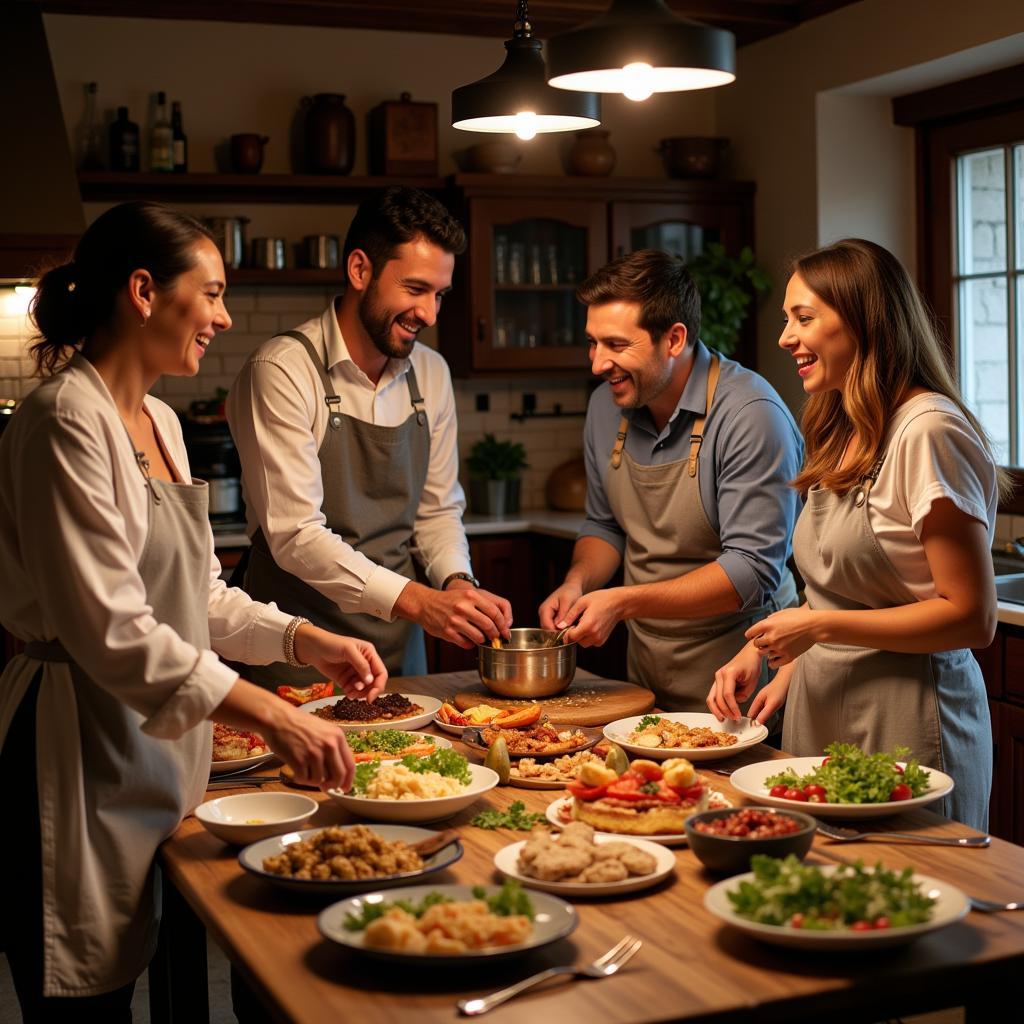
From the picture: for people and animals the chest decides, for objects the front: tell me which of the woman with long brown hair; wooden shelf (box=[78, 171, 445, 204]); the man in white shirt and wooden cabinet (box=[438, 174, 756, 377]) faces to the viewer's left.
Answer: the woman with long brown hair

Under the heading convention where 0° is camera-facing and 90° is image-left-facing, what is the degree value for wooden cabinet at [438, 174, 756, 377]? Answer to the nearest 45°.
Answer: approximately 0°

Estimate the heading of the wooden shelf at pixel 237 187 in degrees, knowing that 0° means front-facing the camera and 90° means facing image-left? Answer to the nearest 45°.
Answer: approximately 0°

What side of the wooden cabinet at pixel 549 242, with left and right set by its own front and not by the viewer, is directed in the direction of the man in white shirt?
front

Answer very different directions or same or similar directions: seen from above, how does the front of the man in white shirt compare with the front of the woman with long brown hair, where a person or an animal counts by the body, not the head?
very different directions

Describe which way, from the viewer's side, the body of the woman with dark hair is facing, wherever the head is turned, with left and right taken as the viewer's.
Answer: facing to the right of the viewer

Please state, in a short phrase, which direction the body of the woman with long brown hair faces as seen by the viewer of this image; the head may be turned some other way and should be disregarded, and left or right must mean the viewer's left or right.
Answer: facing to the left of the viewer

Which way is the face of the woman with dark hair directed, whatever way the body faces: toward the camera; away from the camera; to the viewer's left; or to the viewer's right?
to the viewer's right

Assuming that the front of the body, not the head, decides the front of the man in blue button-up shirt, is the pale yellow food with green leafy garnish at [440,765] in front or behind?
in front

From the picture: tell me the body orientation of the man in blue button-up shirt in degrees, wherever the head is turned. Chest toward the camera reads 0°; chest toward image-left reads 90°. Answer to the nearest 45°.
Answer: approximately 45°

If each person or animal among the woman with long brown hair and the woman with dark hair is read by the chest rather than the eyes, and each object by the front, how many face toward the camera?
0

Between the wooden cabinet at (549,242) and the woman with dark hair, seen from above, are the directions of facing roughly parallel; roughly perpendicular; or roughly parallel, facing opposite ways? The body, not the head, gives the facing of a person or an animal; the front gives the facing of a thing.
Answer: roughly perpendicular

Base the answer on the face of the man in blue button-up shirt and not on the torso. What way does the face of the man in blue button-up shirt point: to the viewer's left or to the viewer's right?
to the viewer's left
